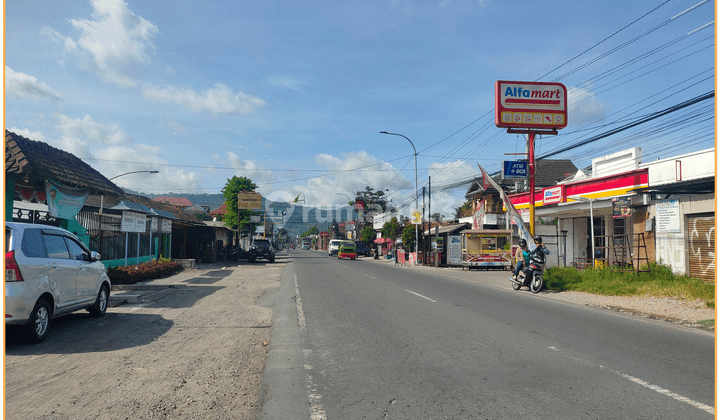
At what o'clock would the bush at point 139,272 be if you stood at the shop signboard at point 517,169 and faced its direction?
The bush is roughly at 2 o'clock from the shop signboard.

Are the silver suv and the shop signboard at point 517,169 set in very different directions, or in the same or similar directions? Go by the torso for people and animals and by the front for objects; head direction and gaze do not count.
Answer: very different directions

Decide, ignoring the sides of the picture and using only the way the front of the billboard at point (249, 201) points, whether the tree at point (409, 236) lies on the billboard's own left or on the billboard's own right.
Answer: on the billboard's own left

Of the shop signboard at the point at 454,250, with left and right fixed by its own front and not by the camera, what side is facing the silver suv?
front

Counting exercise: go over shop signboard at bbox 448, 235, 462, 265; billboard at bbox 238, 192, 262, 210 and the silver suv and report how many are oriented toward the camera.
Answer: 2

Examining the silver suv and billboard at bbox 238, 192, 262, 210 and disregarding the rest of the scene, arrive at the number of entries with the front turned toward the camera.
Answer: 1

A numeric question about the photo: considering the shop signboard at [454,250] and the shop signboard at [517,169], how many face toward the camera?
2

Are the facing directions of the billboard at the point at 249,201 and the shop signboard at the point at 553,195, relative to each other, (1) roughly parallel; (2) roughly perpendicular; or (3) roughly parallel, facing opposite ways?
roughly perpendicular

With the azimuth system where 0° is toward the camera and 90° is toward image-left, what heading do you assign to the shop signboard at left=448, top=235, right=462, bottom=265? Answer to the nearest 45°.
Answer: approximately 0°

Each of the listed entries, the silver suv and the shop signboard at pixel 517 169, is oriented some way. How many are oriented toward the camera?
1

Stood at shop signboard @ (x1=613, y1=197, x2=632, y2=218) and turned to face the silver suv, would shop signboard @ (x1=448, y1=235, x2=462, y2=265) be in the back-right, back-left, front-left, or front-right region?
back-right

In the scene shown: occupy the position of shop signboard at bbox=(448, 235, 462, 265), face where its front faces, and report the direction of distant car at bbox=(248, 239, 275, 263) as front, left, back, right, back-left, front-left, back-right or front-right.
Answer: right

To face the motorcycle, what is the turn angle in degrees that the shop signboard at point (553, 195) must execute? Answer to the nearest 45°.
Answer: approximately 45° to its left
